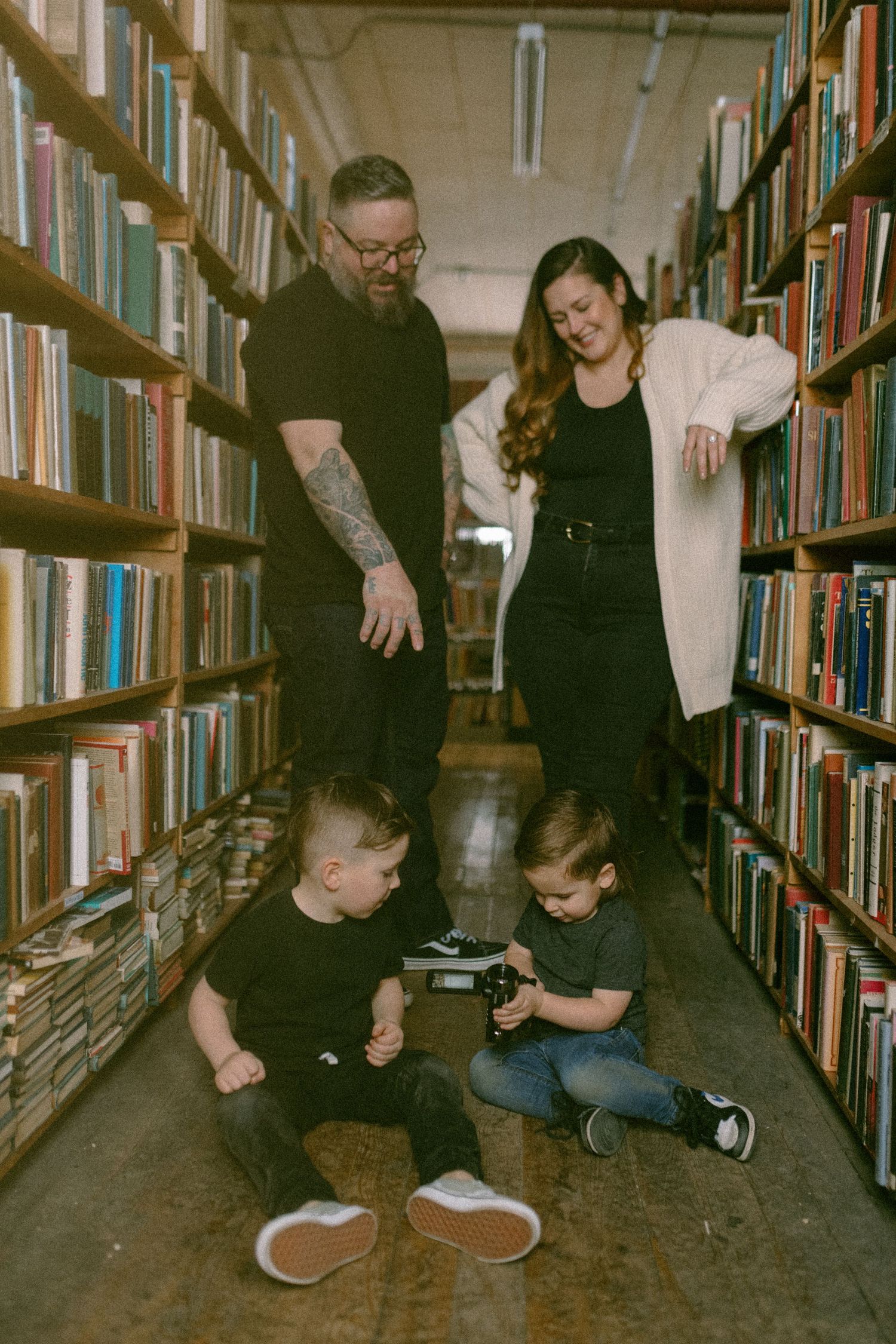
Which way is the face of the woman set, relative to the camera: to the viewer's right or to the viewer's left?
to the viewer's left

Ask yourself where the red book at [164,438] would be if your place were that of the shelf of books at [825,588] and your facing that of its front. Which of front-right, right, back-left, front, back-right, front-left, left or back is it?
front-right

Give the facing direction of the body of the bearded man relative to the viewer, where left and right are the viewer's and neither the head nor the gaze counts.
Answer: facing the viewer and to the right of the viewer

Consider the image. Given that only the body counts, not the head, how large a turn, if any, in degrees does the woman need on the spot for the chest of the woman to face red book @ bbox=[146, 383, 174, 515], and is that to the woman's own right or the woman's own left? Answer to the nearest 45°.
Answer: approximately 90° to the woman's own right

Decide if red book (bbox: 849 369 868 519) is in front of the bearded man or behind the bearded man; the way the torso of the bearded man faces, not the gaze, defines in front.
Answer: in front

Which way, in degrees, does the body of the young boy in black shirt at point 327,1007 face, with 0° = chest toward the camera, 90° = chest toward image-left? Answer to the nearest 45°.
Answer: approximately 0°

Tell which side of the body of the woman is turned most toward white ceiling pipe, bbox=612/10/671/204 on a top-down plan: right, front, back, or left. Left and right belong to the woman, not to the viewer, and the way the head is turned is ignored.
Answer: back

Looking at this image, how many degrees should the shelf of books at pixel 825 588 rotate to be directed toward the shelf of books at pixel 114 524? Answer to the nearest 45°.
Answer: approximately 45° to its right
